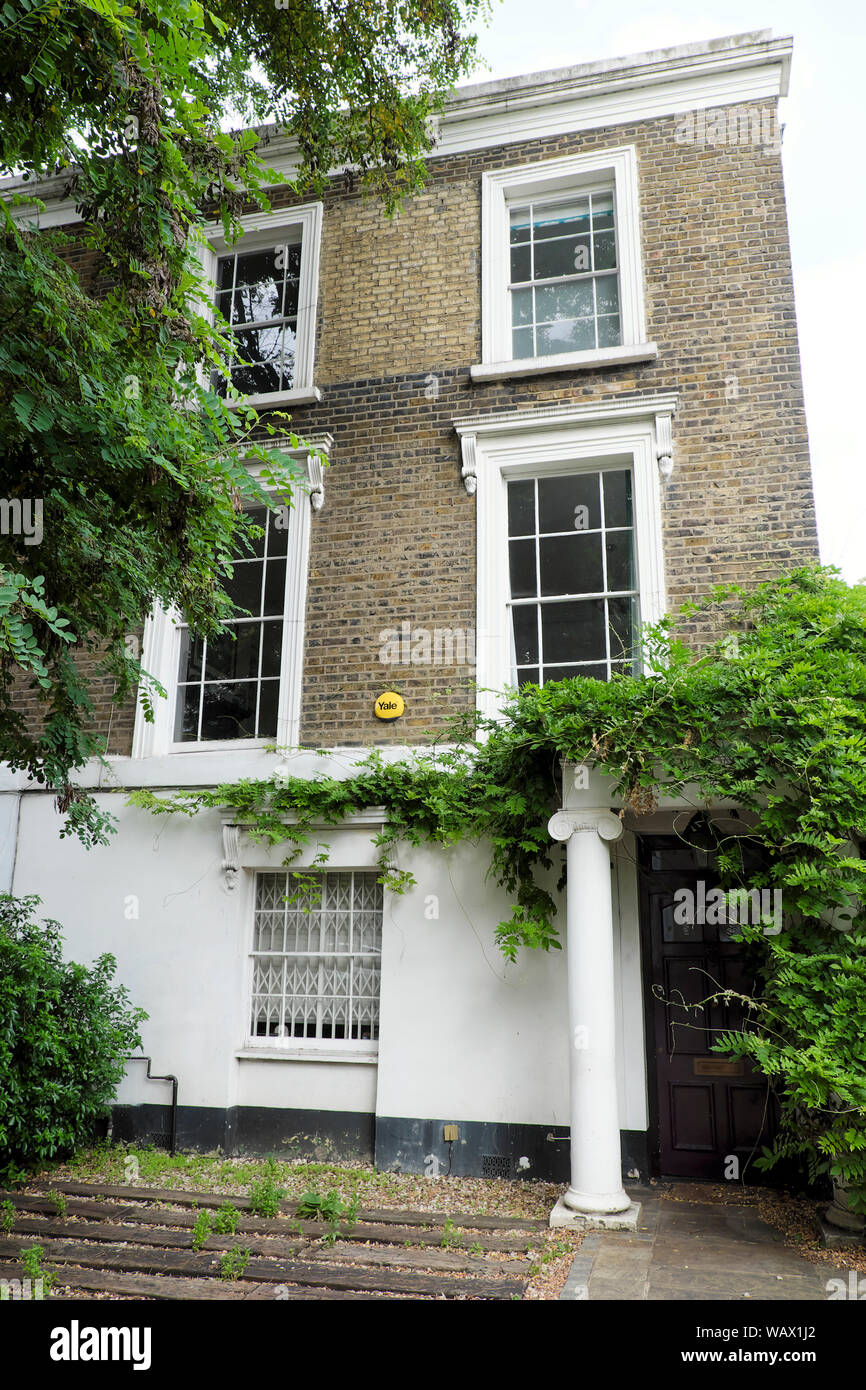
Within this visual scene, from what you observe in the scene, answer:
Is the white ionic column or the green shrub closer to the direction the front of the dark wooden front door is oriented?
the white ionic column

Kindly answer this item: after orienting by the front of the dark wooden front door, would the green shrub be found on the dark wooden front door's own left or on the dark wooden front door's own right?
on the dark wooden front door's own right

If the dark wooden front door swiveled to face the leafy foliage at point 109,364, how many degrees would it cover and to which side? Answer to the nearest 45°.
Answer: approximately 45° to its right

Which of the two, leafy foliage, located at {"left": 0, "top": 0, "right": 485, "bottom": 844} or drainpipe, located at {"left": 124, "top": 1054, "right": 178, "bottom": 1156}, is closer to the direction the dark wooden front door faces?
the leafy foliage

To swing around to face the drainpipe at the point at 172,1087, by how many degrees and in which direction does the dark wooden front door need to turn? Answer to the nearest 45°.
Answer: approximately 90° to its right

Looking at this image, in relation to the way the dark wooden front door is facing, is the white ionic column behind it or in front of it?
in front

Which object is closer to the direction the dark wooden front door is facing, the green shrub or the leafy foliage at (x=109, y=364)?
the leafy foliage

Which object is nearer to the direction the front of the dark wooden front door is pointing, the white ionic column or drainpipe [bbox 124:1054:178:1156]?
the white ionic column

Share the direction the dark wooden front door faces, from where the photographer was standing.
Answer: facing the viewer

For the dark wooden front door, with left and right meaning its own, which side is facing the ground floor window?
right
